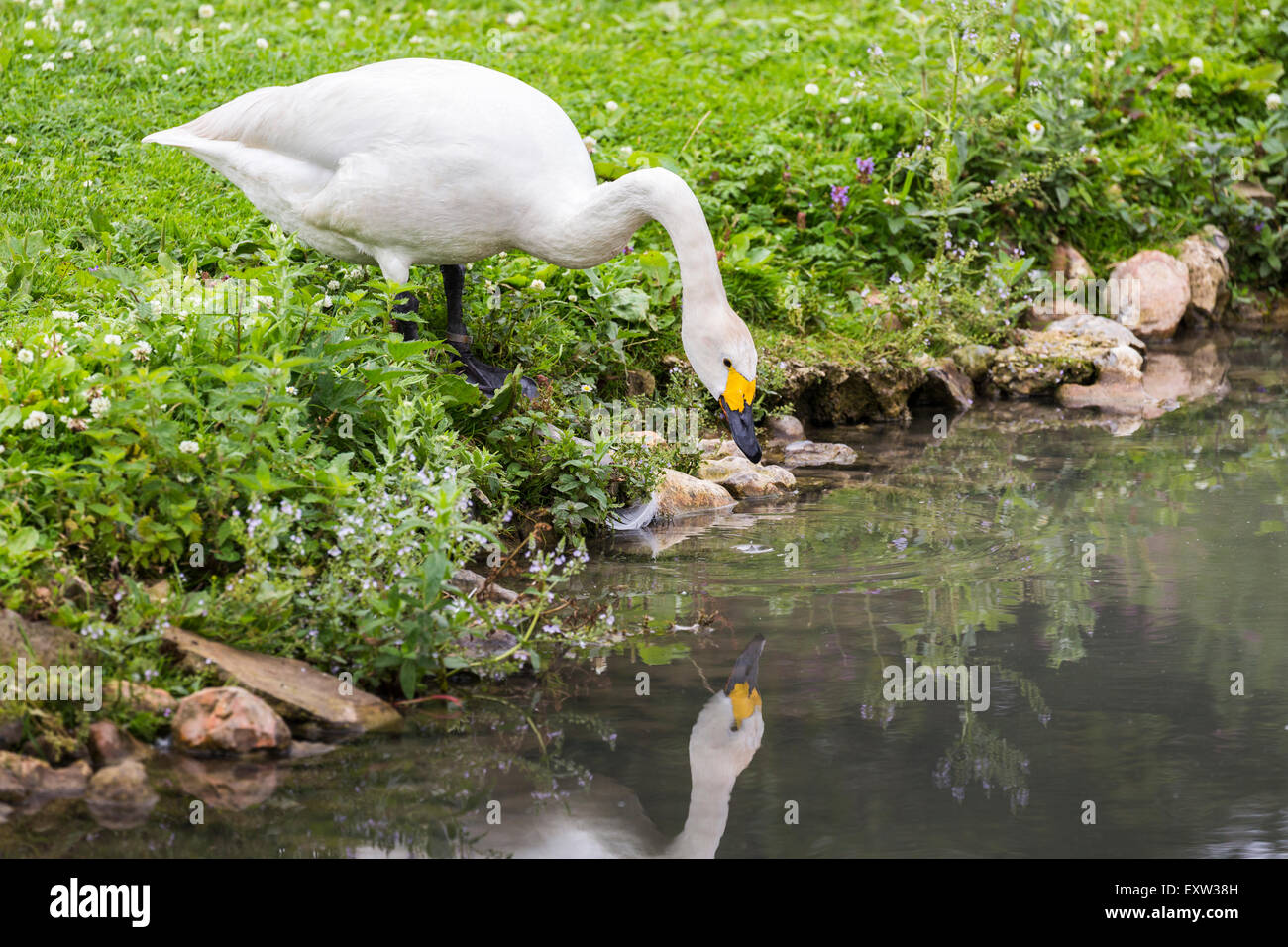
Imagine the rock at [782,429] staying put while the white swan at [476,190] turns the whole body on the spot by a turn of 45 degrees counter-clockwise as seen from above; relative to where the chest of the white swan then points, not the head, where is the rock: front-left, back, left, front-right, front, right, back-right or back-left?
front

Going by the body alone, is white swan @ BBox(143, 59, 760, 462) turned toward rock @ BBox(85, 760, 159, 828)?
no

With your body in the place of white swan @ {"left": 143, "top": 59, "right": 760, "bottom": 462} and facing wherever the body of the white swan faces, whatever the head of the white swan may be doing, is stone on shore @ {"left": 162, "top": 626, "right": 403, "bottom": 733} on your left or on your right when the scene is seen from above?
on your right

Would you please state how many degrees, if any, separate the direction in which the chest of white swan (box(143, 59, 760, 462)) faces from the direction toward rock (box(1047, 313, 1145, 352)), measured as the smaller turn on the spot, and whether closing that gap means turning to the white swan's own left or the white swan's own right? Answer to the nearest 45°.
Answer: approximately 45° to the white swan's own left

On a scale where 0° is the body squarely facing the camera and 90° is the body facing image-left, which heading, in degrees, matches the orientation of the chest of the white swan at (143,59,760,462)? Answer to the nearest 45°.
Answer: approximately 270°

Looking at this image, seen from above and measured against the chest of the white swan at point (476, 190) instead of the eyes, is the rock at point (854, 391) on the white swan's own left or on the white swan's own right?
on the white swan's own left

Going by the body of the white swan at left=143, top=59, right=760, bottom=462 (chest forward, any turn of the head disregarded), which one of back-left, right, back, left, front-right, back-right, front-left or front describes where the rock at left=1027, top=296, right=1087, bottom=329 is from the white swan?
front-left

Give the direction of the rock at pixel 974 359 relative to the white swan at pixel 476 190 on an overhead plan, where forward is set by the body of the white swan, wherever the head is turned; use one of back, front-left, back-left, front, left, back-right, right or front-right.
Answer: front-left

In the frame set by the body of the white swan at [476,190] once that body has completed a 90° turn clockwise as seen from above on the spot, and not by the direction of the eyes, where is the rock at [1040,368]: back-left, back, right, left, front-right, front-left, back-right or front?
back-left

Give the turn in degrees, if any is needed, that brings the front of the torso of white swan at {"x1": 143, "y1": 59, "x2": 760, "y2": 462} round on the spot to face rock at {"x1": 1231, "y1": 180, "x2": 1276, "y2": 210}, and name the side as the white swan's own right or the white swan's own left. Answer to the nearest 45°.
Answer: approximately 45° to the white swan's own left
